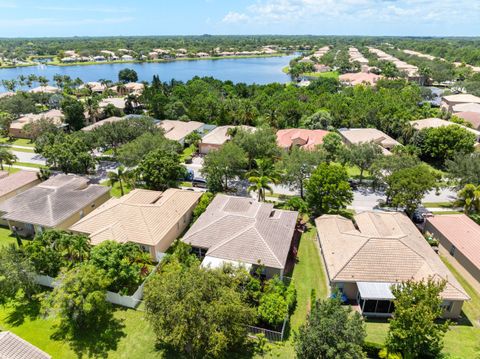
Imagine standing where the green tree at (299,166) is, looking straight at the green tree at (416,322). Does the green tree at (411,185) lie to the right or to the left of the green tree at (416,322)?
left

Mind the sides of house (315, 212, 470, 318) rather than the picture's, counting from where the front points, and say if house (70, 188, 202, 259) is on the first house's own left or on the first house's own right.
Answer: on the first house's own left

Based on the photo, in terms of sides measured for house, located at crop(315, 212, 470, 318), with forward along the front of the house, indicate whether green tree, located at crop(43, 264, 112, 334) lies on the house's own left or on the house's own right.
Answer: on the house's own left

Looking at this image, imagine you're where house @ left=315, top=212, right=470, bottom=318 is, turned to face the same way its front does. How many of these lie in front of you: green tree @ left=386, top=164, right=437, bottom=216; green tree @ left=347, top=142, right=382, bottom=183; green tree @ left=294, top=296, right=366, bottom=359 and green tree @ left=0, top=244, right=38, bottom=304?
2

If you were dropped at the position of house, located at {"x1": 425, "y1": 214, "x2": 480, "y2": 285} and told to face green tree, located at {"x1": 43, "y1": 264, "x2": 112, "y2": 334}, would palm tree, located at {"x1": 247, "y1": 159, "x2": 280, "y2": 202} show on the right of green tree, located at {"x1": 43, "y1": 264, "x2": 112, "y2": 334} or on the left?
right

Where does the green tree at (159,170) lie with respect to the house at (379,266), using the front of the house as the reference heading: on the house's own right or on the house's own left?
on the house's own left

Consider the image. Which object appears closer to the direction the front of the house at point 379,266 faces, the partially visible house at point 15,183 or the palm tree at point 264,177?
the palm tree

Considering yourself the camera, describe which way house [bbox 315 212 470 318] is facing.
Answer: facing away from the viewer

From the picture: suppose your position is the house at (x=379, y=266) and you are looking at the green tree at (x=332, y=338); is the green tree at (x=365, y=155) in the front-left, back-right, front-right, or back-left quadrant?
back-right

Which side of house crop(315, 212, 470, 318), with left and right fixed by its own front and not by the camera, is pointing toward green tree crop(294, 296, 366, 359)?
back

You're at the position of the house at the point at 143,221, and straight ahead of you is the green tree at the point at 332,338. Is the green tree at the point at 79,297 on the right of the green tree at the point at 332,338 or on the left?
right

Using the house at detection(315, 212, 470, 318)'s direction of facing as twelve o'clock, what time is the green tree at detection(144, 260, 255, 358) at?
The green tree is roughly at 7 o'clock from the house.

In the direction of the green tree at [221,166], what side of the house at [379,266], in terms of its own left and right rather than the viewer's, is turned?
left
